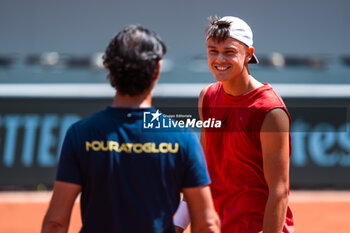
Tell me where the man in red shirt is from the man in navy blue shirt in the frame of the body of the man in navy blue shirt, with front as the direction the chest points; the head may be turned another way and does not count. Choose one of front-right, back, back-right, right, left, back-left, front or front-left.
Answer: front-right

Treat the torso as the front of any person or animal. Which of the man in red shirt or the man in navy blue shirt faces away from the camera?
the man in navy blue shirt

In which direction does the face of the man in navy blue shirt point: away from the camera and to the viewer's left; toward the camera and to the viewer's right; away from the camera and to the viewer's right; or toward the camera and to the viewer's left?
away from the camera and to the viewer's right

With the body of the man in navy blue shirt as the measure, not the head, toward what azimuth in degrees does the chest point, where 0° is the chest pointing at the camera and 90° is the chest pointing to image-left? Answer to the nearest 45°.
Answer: approximately 180°

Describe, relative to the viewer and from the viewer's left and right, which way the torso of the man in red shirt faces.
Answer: facing the viewer and to the left of the viewer

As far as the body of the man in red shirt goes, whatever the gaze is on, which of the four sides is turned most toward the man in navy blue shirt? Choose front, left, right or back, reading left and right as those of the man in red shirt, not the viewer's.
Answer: front

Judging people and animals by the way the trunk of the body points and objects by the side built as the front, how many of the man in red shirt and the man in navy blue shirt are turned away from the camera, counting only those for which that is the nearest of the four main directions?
1
